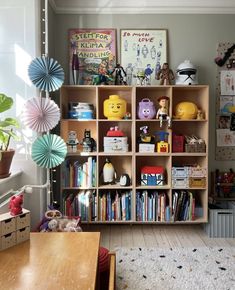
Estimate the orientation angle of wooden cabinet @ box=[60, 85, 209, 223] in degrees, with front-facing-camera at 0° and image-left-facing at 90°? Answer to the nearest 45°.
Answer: approximately 0°

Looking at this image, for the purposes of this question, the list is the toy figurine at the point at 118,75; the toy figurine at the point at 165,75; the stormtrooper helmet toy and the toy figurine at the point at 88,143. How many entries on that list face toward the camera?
4

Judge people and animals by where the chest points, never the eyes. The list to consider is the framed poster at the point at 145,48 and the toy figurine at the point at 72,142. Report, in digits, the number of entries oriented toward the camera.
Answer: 2

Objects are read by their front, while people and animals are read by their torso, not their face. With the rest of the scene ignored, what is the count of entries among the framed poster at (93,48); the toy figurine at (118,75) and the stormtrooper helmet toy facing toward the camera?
3

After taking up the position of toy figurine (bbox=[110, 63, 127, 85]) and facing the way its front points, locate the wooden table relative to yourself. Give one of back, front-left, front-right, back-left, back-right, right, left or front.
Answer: front

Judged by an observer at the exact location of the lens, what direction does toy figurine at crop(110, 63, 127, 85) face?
facing the viewer

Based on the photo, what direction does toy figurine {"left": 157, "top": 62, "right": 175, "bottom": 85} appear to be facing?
toward the camera

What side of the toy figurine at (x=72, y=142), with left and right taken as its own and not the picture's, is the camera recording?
front

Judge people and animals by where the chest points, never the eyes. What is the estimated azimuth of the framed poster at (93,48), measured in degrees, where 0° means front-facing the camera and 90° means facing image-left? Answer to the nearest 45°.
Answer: approximately 0°

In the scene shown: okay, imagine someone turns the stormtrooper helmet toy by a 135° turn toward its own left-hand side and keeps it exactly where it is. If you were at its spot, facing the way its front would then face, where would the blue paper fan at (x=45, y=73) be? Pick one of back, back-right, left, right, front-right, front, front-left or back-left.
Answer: back

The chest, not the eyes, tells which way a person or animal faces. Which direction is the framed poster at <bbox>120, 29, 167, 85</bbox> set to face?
toward the camera
